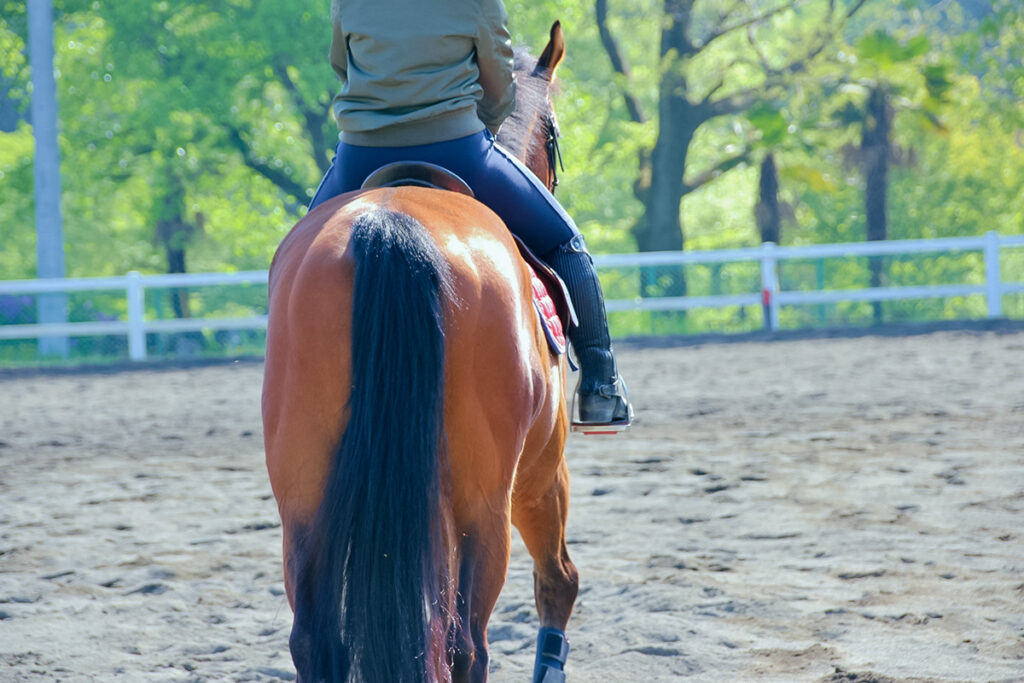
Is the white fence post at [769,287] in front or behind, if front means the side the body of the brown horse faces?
in front

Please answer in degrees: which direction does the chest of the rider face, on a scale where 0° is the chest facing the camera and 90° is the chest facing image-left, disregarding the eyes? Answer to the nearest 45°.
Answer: approximately 180°

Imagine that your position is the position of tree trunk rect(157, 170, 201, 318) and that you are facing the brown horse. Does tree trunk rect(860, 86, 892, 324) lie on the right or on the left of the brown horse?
left

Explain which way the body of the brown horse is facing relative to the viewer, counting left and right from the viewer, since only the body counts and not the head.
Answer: facing away from the viewer

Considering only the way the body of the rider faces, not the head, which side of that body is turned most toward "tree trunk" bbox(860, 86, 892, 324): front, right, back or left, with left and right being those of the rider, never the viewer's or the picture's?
front

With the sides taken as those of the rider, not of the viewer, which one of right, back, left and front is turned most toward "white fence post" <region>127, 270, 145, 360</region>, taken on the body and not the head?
front

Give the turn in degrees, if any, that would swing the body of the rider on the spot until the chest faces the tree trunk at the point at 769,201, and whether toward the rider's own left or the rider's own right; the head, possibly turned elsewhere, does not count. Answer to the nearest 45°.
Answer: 0° — they already face it

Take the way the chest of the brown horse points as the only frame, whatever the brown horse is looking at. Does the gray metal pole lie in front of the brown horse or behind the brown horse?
in front
